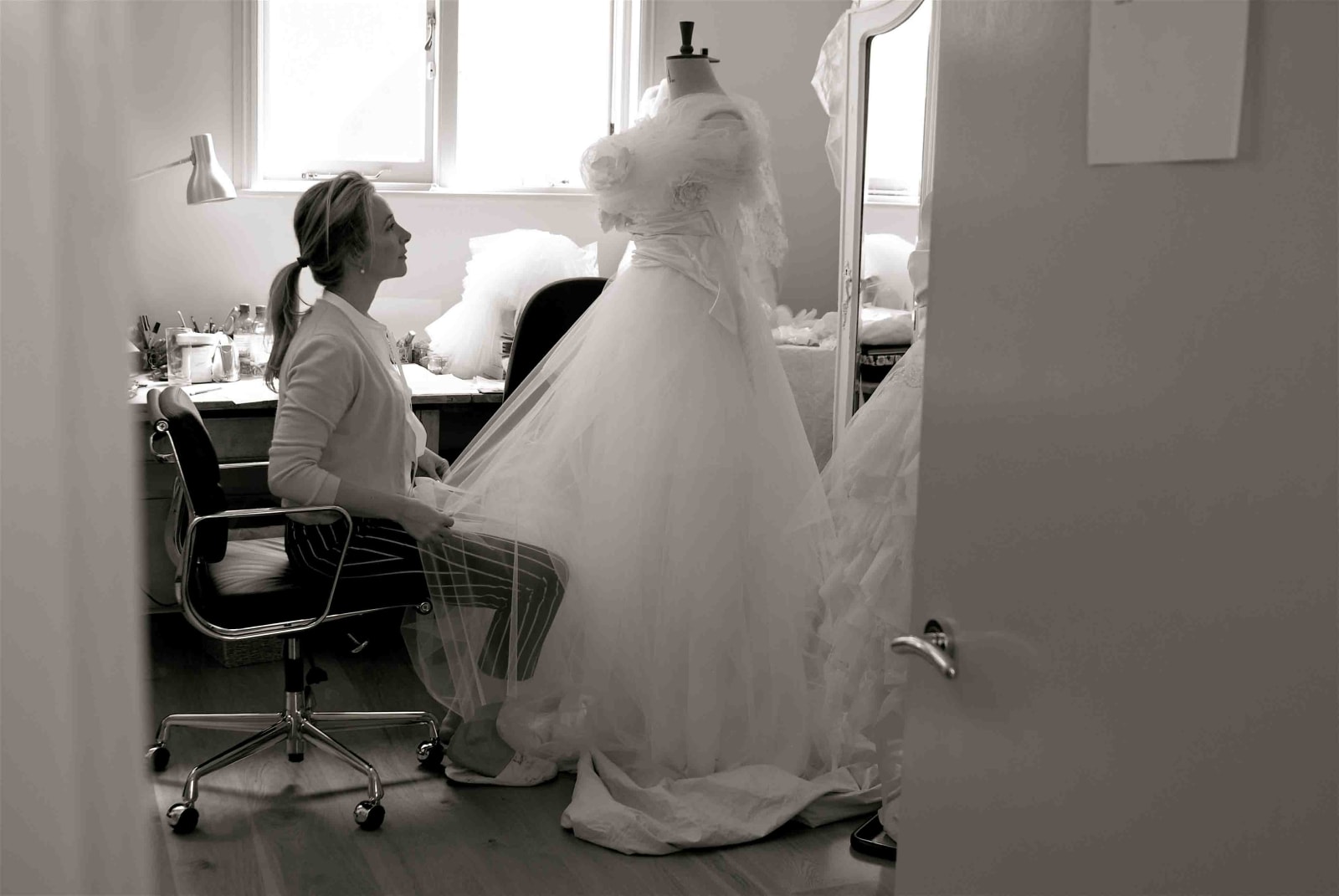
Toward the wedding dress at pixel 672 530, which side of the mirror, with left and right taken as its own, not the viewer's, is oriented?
front

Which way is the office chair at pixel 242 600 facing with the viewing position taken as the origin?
facing to the right of the viewer

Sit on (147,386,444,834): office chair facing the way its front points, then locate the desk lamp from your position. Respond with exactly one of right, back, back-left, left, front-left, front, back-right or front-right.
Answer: left

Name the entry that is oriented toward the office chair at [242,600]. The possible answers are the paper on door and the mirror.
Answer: the mirror

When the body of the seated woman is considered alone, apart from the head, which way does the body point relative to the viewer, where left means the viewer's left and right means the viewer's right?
facing to the right of the viewer

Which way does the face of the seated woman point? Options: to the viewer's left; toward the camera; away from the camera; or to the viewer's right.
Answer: to the viewer's right

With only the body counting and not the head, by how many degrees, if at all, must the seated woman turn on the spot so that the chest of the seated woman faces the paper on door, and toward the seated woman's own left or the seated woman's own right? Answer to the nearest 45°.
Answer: approximately 90° to the seated woman's own right

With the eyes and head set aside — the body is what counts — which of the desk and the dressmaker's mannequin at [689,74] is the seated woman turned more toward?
the dressmaker's mannequin

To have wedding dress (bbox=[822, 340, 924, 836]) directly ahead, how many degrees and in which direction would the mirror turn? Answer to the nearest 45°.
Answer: approximately 45° to its left
